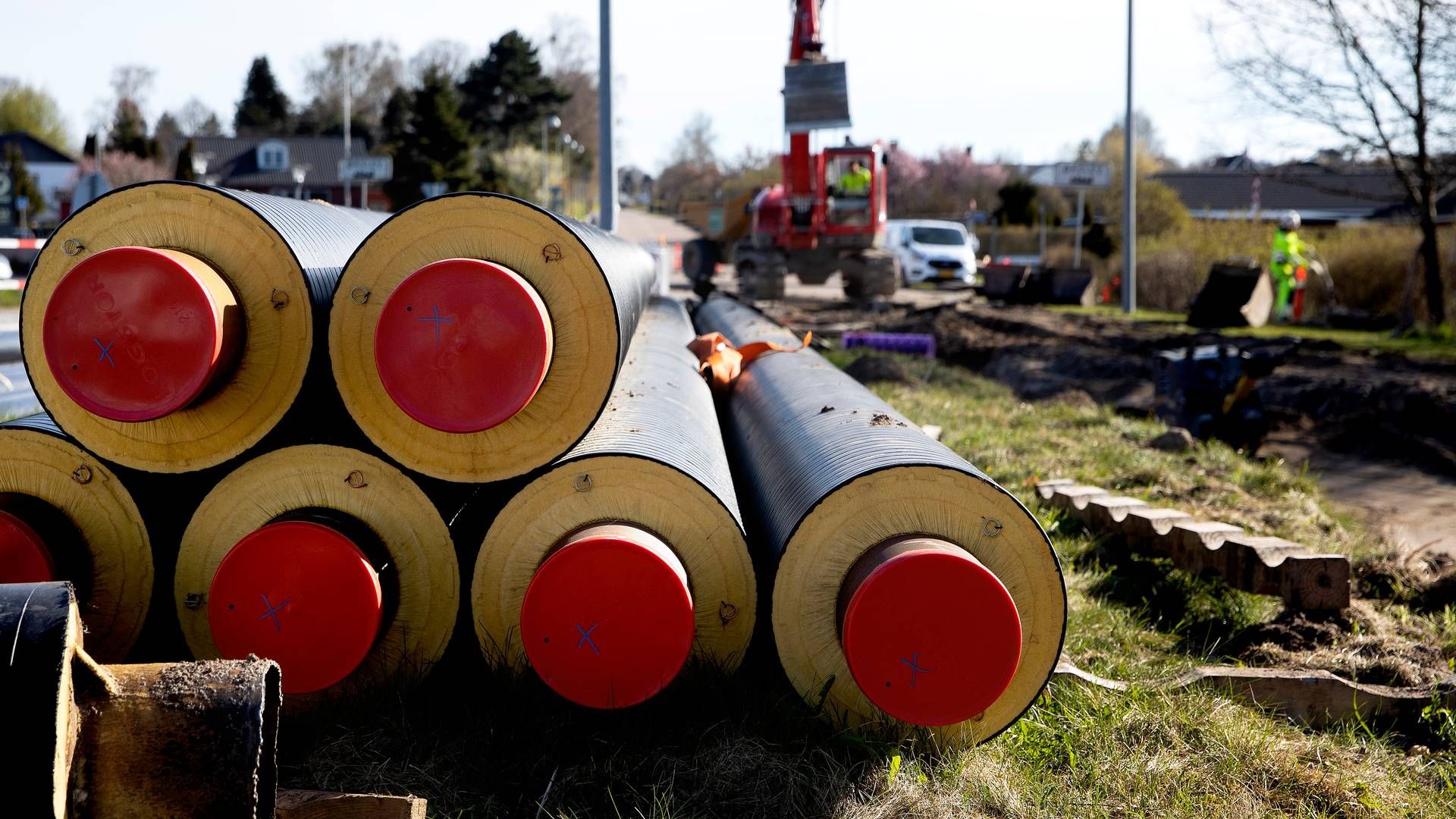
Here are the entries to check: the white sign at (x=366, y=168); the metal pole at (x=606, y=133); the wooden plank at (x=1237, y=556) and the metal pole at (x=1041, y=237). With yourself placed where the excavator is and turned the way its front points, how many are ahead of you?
2

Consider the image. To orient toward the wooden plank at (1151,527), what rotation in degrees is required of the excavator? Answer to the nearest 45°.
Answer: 0° — it already faces it

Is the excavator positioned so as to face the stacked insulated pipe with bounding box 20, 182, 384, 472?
yes

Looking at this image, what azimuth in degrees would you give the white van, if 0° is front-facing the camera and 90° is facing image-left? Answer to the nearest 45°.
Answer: approximately 315°

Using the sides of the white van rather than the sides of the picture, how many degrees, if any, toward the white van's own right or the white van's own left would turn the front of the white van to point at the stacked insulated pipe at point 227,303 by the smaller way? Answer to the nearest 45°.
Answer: approximately 45° to the white van's own right
